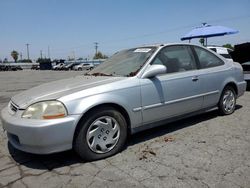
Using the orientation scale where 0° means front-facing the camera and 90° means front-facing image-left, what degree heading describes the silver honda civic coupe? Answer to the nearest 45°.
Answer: approximately 45°
